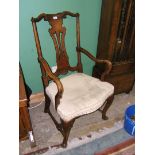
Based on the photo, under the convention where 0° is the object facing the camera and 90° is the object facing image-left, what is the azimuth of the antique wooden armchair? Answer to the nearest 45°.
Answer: approximately 315°
